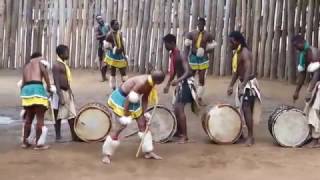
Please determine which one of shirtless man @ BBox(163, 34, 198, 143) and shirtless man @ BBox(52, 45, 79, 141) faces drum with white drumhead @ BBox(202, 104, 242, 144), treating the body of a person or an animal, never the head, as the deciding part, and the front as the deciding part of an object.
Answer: shirtless man @ BBox(52, 45, 79, 141)

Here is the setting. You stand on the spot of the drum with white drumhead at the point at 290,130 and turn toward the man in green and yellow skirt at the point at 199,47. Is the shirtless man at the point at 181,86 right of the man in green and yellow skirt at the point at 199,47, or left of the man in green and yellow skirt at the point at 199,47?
left

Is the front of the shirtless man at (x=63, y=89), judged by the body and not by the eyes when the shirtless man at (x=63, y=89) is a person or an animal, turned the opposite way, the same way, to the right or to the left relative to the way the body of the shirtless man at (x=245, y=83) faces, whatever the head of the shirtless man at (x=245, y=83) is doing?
the opposite way

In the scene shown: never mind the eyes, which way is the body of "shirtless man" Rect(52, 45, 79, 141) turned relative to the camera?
to the viewer's right

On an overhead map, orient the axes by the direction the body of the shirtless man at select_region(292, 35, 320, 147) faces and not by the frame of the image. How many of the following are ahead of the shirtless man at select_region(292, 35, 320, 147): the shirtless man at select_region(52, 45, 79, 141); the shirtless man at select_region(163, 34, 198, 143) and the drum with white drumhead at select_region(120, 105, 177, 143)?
3

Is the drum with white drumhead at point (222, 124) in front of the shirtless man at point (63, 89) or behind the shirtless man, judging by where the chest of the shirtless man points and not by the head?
in front

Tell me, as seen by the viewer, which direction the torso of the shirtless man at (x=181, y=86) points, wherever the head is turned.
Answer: to the viewer's left

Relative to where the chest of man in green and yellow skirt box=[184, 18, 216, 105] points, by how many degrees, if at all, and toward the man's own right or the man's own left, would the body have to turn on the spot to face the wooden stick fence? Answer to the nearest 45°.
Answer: approximately 180°

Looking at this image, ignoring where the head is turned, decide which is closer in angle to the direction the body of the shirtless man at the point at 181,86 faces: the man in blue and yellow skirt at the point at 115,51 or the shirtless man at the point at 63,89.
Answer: the shirtless man

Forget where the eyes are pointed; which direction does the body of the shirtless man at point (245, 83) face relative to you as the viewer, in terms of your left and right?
facing to the left of the viewer

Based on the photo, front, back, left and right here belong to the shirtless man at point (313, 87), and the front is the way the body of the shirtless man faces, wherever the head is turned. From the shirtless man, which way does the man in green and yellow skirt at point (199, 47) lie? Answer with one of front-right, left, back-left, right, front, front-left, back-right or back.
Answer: front-right

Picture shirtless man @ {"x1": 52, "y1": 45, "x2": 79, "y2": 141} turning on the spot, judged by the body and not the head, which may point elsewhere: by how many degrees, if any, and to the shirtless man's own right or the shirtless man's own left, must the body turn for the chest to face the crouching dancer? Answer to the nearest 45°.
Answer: approximately 45° to the shirtless man's own right

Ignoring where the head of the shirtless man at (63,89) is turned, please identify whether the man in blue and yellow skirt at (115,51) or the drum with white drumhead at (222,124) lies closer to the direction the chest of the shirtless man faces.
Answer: the drum with white drumhead

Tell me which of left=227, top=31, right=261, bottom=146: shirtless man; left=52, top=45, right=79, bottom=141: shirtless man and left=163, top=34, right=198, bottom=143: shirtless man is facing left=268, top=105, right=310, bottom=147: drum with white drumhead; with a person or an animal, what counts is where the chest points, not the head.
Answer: left=52, top=45, right=79, bottom=141: shirtless man
